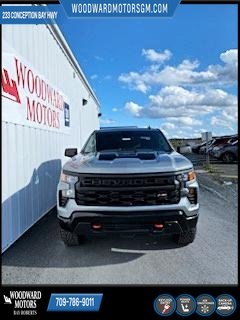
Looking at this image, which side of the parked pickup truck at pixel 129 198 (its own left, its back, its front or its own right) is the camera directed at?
front

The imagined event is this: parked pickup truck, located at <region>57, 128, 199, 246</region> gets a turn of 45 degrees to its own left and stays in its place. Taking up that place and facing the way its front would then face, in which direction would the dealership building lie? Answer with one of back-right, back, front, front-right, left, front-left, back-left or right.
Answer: back

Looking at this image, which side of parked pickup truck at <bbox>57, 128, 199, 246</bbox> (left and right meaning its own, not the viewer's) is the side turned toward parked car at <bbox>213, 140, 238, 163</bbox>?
back
